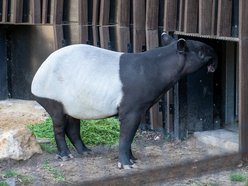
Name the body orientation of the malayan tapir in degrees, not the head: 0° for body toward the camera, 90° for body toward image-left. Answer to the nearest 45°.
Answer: approximately 270°

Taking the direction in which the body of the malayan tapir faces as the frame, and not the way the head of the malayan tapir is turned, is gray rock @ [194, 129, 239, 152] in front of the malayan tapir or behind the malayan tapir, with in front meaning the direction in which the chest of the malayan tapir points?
in front
